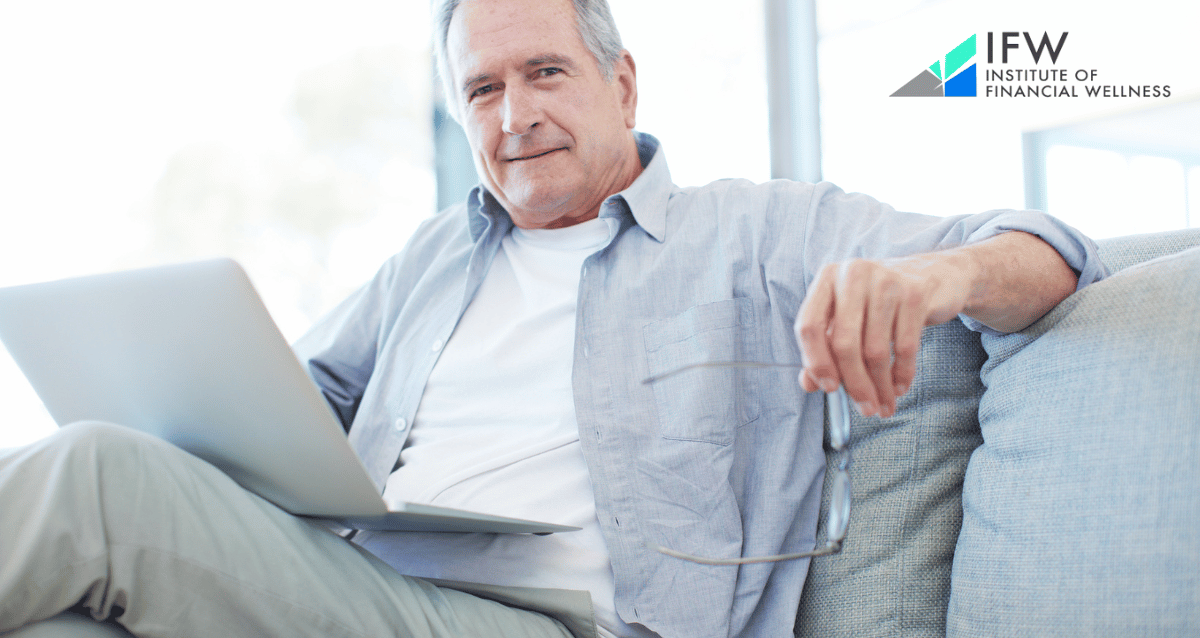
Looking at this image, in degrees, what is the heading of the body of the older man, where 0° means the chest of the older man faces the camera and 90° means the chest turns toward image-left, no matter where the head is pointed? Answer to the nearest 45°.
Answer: approximately 45°

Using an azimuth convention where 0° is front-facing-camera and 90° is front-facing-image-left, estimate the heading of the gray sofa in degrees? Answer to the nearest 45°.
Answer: approximately 45°
